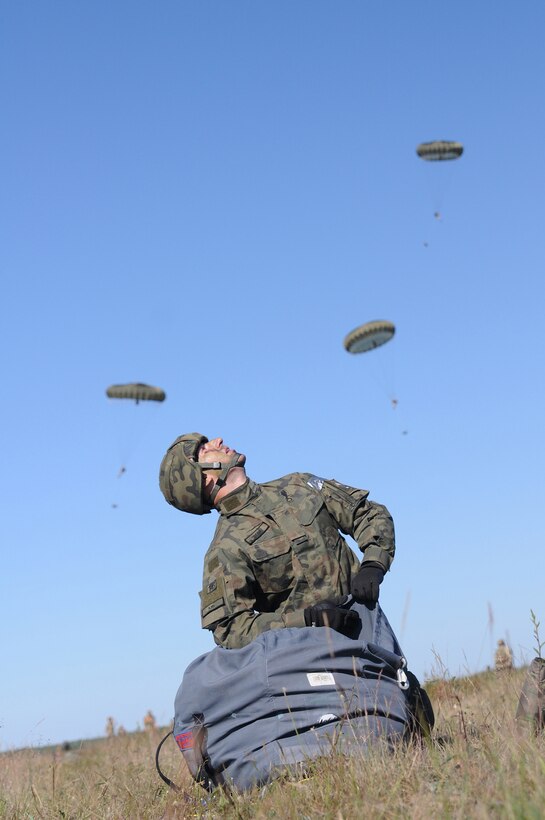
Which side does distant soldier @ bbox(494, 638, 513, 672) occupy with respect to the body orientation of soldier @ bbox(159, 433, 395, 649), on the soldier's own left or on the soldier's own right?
on the soldier's own left

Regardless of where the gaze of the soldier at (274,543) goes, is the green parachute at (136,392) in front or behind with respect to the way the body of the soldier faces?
behind

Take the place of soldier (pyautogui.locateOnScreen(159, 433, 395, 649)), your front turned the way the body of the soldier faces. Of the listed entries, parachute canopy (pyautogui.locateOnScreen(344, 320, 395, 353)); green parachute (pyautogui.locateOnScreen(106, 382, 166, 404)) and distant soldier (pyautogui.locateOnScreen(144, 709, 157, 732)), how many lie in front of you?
0
